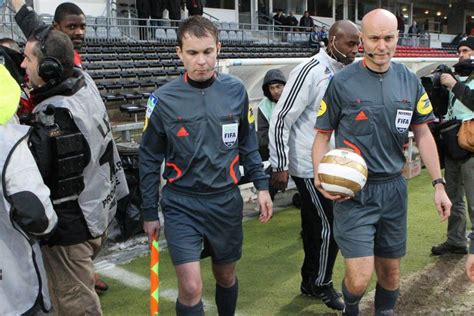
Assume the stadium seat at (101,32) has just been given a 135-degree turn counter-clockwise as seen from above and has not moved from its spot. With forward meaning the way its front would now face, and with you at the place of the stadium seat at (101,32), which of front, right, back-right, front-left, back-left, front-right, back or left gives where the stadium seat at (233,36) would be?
front

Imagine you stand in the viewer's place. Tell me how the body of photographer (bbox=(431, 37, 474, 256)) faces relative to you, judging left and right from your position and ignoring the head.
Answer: facing to the left of the viewer

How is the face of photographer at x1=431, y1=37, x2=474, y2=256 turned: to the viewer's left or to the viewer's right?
to the viewer's left

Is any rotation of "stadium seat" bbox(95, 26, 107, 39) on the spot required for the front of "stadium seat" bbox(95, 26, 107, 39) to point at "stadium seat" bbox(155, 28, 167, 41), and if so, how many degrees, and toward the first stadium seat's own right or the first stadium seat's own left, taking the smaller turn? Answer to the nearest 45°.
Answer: approximately 90° to the first stadium seat's own left

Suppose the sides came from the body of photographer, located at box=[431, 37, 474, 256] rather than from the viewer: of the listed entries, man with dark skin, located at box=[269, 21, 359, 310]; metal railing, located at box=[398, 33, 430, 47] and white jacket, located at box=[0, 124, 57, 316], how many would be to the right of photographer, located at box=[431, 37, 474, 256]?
1

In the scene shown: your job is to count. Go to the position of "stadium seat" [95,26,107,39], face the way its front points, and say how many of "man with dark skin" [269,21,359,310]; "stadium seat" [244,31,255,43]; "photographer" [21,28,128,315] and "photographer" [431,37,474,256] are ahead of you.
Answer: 3

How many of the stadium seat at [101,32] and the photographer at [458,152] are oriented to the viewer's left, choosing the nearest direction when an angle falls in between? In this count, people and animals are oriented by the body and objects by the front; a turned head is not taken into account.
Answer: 1

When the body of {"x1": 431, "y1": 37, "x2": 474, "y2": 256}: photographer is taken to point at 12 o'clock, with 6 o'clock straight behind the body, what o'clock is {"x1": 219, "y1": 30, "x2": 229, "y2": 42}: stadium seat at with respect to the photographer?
The stadium seat is roughly at 2 o'clock from the photographer.

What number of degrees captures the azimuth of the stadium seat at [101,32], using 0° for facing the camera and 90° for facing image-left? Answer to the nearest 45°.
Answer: approximately 0°

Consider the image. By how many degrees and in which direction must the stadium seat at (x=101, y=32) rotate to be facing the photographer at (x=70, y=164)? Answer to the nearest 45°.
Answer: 0° — it already faces them
